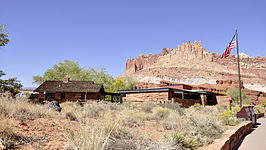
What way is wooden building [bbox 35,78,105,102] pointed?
toward the camera

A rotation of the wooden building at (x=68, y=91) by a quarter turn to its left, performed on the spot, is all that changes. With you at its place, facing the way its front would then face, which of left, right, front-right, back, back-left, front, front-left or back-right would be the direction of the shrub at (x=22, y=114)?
right

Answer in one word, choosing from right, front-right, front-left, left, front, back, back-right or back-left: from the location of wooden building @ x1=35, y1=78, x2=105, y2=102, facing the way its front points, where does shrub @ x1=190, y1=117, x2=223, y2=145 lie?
front

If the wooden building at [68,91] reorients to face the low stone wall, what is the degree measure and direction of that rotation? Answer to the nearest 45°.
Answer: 0° — it already faces it

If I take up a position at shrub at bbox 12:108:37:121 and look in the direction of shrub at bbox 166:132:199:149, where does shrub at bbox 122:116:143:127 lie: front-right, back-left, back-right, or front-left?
front-left

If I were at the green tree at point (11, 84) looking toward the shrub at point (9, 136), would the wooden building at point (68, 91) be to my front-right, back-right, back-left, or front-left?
back-left

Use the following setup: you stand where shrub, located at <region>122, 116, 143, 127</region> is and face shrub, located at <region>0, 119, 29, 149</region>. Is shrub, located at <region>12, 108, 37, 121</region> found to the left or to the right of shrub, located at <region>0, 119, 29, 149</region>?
right

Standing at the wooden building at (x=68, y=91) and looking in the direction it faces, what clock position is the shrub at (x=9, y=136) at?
The shrub is roughly at 12 o'clock from the wooden building.

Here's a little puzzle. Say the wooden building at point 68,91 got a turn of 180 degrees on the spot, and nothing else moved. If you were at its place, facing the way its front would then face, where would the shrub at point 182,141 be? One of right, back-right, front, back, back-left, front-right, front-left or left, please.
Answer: back

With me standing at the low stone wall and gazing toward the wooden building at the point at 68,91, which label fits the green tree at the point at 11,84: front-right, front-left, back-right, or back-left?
front-left

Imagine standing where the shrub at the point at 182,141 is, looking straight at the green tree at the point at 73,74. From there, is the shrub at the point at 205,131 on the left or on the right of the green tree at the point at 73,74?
right

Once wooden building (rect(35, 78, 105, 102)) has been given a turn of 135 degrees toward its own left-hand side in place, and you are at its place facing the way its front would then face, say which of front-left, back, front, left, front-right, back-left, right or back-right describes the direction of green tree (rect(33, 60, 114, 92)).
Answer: front-left
